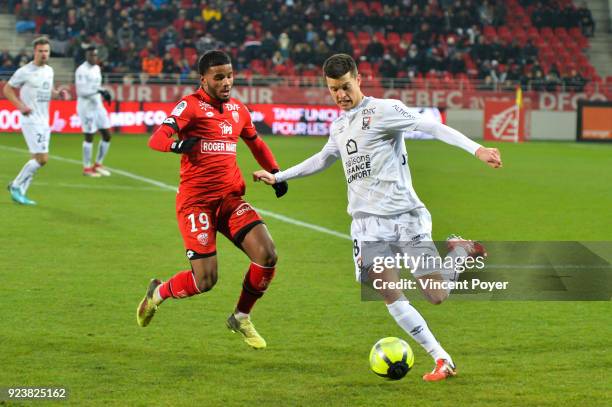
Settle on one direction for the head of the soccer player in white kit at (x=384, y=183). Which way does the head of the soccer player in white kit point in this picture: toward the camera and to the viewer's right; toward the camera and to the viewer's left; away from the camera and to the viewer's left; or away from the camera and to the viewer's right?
toward the camera and to the viewer's left

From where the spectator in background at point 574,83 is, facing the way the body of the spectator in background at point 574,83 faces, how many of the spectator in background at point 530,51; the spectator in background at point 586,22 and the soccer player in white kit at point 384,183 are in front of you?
1

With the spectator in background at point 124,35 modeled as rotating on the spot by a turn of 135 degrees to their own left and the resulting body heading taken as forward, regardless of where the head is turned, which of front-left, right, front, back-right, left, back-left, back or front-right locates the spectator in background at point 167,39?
front-right

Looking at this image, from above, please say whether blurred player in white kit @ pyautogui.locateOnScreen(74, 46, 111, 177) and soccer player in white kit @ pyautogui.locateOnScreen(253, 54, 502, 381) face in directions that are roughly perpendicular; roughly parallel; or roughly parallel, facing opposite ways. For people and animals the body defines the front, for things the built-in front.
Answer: roughly perpendicular

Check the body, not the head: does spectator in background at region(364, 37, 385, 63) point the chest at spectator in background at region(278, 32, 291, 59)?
no

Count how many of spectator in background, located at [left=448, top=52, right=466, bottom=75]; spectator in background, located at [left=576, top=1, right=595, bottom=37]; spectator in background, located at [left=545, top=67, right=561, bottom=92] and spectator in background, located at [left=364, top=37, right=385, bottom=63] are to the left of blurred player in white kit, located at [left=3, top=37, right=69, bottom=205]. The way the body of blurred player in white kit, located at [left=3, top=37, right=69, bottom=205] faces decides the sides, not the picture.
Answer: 4

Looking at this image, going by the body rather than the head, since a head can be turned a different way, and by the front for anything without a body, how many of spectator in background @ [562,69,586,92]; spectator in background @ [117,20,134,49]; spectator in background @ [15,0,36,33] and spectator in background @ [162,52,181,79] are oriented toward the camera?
4

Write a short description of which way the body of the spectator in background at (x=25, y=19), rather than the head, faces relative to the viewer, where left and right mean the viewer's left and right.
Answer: facing the viewer

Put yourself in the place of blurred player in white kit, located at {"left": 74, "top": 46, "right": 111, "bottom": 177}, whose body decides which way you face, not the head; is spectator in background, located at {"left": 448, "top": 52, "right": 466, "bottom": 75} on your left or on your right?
on your left

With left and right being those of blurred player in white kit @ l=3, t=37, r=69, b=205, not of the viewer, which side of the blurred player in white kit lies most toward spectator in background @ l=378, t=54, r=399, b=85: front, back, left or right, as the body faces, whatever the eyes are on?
left

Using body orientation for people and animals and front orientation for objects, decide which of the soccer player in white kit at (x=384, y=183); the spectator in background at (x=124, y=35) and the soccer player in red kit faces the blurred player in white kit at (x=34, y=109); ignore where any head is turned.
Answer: the spectator in background

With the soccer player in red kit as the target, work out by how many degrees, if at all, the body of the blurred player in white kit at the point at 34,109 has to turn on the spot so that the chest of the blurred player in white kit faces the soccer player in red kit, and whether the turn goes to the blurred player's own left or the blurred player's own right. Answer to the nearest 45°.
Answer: approximately 45° to the blurred player's own right

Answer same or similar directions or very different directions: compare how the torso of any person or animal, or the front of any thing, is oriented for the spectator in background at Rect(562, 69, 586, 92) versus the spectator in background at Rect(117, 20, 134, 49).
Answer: same or similar directions

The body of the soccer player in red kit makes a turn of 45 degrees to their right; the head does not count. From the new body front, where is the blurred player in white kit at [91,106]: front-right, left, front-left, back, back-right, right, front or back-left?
back

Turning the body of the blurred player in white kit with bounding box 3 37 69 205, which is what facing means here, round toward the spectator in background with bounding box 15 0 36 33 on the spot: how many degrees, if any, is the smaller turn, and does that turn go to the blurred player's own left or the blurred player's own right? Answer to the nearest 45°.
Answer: approximately 135° to the blurred player's own left

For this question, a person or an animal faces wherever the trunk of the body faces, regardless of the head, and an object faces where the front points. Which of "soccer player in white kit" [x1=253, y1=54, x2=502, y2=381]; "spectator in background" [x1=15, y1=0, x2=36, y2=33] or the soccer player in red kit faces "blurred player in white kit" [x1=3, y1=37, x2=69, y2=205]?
the spectator in background

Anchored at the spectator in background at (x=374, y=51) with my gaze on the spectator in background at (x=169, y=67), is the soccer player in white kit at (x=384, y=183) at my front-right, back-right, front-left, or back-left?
front-left

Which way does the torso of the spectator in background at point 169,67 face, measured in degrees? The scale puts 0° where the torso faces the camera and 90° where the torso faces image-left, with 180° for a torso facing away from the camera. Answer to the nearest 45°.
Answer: approximately 0°

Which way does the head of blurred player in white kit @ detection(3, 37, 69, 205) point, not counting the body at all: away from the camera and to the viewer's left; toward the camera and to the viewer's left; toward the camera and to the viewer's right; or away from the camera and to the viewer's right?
toward the camera and to the viewer's right

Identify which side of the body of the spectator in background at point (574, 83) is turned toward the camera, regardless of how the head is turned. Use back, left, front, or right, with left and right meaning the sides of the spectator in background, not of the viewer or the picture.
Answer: front

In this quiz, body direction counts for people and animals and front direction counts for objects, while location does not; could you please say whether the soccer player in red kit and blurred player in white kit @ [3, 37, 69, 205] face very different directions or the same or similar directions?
same or similar directions
